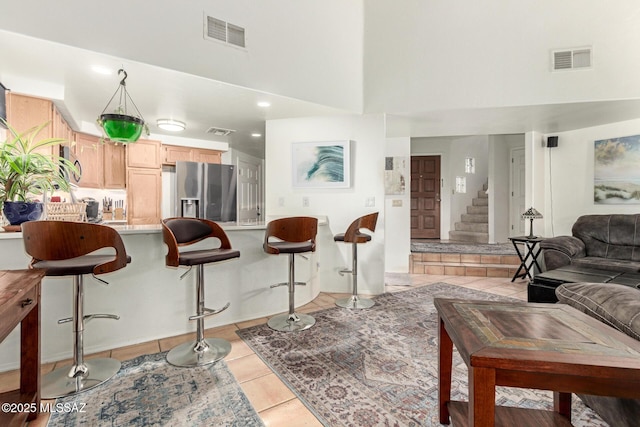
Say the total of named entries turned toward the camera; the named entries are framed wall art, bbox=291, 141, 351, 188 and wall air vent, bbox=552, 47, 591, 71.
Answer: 2

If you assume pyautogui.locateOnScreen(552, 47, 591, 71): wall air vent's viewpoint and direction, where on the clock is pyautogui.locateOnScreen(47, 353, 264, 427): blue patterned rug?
The blue patterned rug is roughly at 1 o'clock from the wall air vent.

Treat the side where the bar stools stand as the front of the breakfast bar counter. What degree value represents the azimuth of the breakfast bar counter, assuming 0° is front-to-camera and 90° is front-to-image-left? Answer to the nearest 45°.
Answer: approximately 315°

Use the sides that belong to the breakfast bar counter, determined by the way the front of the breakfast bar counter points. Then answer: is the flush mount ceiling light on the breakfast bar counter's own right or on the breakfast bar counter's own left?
on the breakfast bar counter's own left

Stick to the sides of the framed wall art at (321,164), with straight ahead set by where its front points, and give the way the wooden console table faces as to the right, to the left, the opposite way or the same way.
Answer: to the left

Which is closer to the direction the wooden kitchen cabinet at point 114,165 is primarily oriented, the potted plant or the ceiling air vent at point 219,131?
the potted plant

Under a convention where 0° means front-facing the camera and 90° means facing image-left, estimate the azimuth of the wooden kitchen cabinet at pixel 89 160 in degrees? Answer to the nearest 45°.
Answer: approximately 315°
